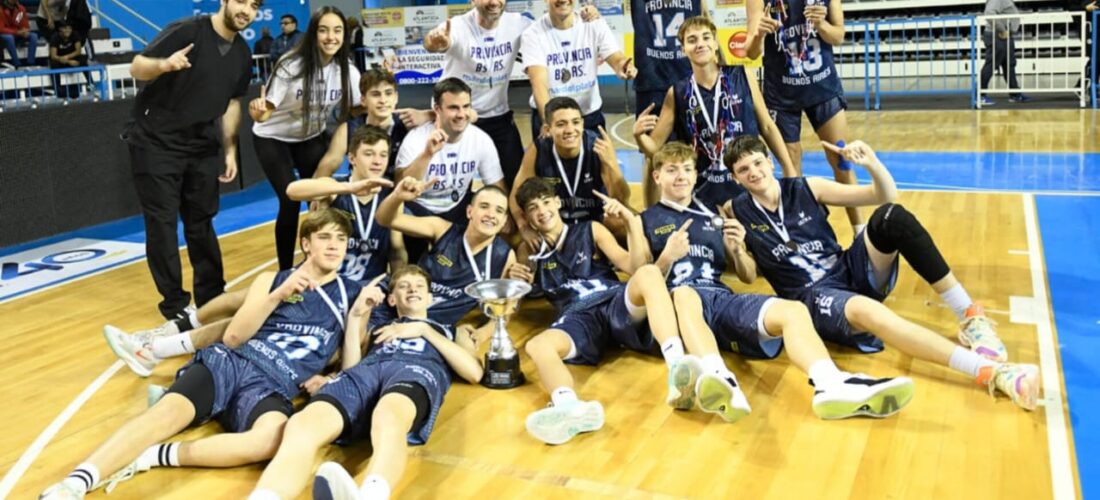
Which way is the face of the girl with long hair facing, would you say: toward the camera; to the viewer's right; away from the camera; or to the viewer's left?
toward the camera

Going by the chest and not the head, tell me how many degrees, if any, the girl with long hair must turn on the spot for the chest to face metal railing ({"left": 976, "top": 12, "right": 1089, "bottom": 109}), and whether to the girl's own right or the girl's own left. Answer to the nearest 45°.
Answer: approximately 135° to the girl's own left

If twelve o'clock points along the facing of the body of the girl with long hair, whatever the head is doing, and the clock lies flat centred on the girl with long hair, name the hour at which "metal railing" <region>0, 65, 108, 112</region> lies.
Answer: The metal railing is roughly at 5 o'clock from the girl with long hair.

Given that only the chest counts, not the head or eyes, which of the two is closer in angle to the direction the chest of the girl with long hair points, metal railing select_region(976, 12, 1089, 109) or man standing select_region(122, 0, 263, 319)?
the man standing

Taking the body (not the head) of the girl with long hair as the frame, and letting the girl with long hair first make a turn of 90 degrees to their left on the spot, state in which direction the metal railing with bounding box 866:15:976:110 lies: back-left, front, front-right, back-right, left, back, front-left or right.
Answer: front-left

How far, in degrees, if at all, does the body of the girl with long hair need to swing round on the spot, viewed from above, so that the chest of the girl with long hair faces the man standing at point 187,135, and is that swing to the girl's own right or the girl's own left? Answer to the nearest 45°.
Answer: approximately 45° to the girl's own right

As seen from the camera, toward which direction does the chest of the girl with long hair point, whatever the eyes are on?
toward the camera

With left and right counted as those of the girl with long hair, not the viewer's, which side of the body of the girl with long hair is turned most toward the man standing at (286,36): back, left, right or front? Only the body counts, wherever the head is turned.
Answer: back
